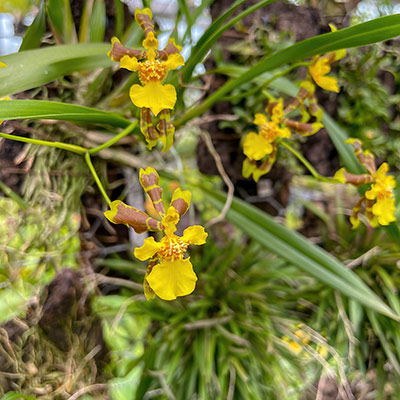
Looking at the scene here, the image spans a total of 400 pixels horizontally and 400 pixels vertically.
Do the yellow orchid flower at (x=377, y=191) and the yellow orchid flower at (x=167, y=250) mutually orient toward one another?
no

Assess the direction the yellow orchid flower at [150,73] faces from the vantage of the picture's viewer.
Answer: facing the viewer

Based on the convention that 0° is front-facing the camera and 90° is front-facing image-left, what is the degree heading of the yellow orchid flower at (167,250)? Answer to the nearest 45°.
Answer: approximately 0°

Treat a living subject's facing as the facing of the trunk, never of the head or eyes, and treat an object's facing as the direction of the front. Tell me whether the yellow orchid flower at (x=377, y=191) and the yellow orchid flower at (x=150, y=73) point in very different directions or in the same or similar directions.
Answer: same or similar directions

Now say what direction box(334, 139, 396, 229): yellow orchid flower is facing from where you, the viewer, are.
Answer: facing the viewer and to the right of the viewer

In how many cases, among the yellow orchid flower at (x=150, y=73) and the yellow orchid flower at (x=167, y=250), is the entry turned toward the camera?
2

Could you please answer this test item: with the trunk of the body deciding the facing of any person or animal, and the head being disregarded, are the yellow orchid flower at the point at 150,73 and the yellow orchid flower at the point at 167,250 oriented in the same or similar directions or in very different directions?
same or similar directions

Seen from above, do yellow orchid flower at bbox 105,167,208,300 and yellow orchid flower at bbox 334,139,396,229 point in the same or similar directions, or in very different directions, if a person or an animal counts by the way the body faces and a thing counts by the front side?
same or similar directions
